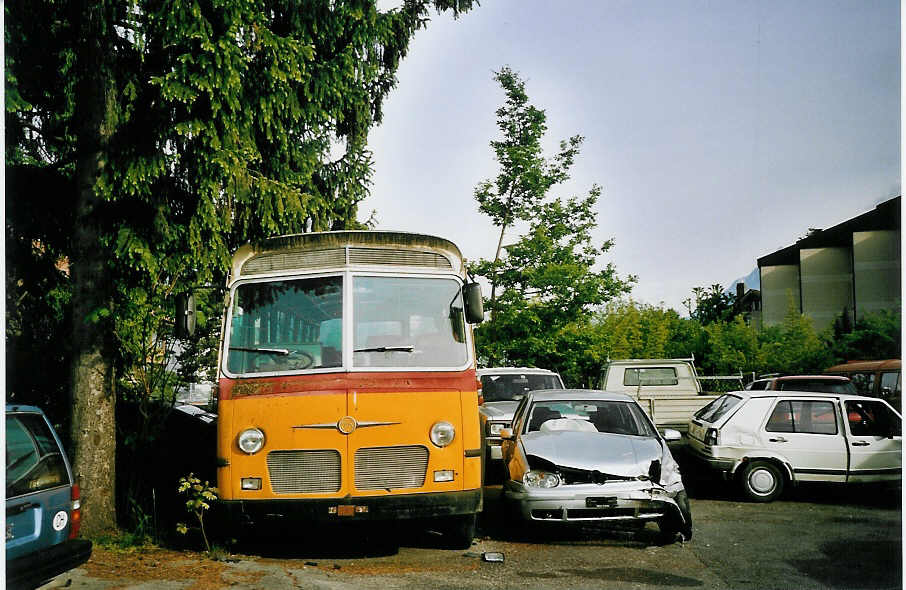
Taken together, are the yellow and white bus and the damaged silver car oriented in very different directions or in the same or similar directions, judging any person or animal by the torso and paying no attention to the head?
same or similar directions

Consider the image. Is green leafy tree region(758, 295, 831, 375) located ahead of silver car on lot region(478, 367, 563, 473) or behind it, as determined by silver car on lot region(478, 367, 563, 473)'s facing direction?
behind

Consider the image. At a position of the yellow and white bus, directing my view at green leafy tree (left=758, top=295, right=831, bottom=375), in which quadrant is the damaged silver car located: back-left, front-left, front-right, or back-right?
front-right

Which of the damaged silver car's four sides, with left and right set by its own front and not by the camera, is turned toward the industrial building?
back

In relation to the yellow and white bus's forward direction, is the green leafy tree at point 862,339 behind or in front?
behind

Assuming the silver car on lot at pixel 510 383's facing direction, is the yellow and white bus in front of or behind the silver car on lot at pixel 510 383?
in front

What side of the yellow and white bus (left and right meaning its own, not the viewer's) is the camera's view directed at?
front

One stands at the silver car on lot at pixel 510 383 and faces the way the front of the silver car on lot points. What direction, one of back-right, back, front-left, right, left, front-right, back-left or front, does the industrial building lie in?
back-left

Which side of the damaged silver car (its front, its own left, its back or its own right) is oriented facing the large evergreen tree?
right

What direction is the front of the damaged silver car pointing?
toward the camera

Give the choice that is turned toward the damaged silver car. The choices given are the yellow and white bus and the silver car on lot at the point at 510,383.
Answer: the silver car on lot

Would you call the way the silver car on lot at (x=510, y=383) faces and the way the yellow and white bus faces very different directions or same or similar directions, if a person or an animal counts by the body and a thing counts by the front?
same or similar directions

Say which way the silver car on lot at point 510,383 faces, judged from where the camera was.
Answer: facing the viewer

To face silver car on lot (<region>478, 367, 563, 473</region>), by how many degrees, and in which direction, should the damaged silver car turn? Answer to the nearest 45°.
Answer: approximately 180°

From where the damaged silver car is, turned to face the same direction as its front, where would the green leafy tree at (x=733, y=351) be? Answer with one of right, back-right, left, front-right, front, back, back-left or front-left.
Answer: back
